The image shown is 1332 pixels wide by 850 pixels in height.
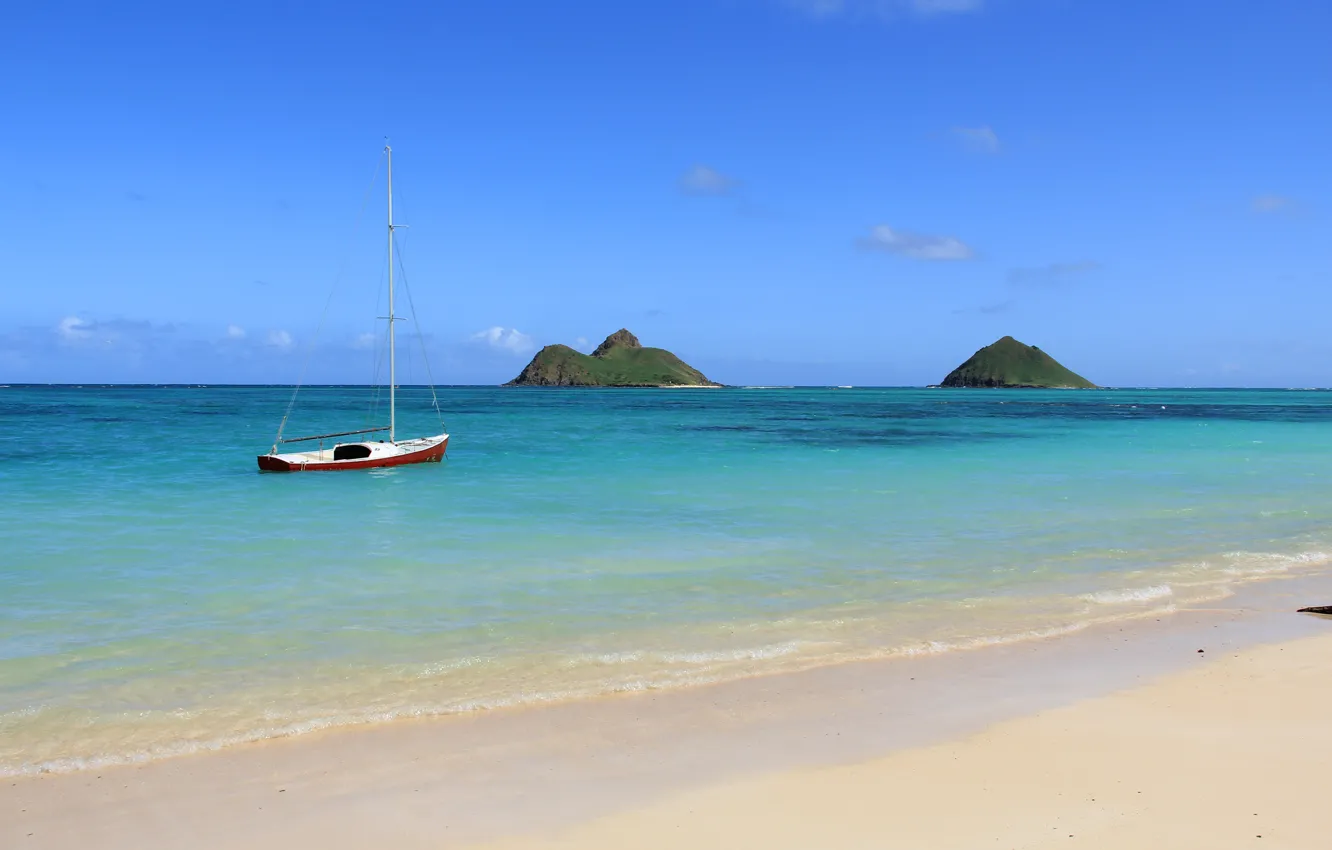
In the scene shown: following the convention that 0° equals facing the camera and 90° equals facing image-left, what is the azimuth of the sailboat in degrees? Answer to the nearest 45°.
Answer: approximately 225°
